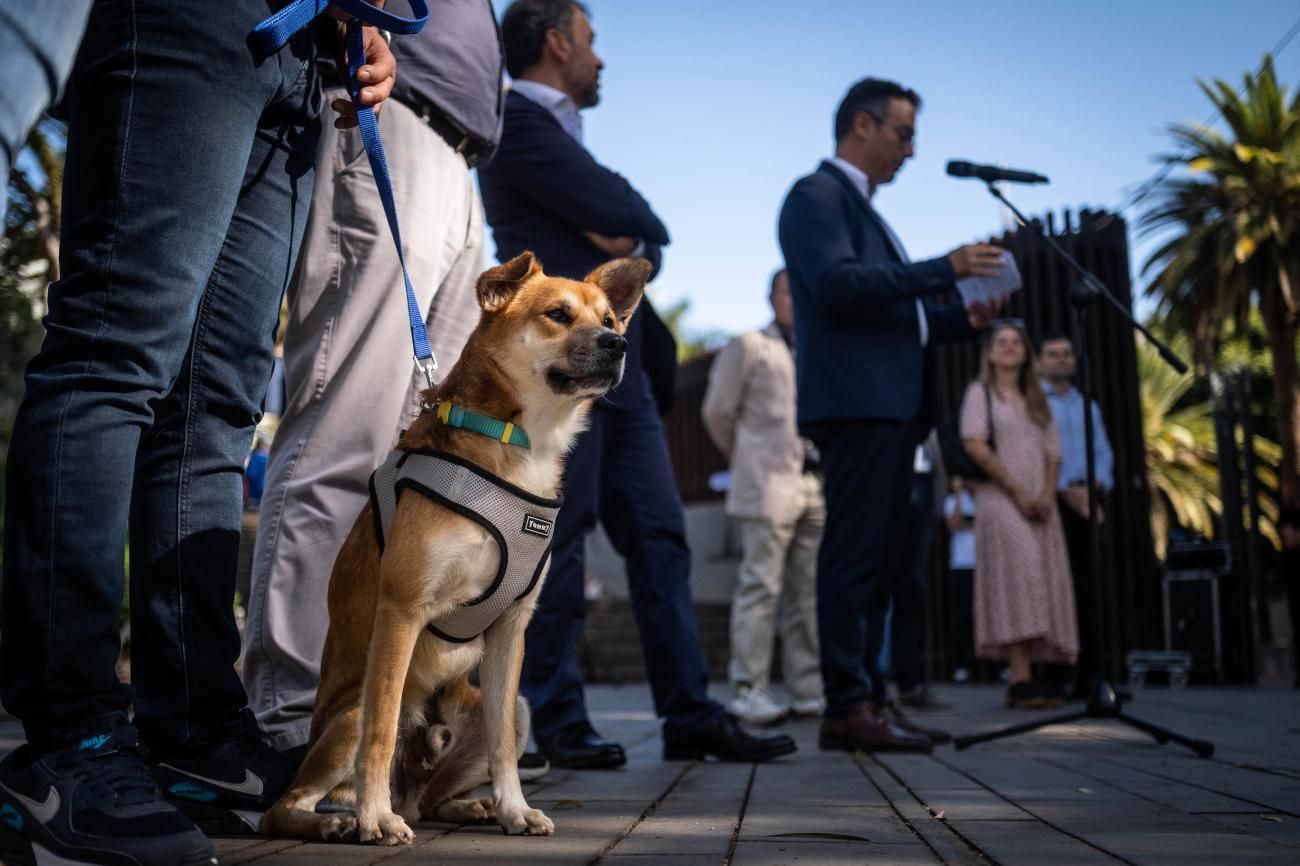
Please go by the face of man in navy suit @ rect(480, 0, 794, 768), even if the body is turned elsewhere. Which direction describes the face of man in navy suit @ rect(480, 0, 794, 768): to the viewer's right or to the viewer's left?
to the viewer's right

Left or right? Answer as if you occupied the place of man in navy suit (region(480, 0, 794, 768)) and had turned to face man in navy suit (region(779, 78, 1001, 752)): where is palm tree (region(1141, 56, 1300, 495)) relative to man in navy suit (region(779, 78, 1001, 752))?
left

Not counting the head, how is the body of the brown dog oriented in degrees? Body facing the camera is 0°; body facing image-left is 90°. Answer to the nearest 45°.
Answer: approximately 315°

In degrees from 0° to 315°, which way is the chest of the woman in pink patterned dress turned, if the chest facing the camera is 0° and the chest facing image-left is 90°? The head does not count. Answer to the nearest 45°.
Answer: approximately 315°

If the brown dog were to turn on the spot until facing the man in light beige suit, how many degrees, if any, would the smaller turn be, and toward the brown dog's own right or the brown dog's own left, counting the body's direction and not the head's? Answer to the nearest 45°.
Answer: approximately 90° to the brown dog's own left

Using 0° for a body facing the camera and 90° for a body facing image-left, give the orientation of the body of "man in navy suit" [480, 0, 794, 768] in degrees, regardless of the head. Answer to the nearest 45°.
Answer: approximately 270°

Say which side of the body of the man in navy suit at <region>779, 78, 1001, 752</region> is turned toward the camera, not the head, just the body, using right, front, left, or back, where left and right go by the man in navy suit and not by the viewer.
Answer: right

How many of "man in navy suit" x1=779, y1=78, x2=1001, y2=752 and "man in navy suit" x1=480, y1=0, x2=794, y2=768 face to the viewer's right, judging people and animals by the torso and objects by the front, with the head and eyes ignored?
2
